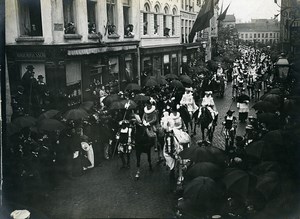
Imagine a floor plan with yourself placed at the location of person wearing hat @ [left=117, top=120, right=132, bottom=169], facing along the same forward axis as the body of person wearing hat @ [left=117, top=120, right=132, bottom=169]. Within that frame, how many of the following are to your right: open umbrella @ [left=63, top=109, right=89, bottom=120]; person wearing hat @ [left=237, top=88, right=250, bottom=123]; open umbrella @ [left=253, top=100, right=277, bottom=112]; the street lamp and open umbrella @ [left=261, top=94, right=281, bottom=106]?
1

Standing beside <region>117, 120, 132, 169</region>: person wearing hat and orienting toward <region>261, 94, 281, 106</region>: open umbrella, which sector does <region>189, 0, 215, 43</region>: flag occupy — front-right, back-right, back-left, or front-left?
front-left

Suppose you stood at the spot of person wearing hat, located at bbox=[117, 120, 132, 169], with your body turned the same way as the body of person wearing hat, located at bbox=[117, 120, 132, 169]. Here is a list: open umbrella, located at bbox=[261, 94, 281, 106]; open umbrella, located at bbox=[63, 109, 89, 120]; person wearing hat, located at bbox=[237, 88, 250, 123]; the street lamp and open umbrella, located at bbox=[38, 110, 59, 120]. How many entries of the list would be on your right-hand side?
2

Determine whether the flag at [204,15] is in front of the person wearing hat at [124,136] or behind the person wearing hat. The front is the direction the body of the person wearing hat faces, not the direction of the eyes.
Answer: behind

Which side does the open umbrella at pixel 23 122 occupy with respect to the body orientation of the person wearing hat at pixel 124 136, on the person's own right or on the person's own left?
on the person's own right

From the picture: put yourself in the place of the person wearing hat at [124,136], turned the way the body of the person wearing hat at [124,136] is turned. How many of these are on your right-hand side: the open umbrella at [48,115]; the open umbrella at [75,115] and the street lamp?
2

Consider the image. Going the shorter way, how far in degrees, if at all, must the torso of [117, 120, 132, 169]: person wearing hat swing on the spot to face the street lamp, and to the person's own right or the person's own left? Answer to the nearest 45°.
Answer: approximately 90° to the person's own left

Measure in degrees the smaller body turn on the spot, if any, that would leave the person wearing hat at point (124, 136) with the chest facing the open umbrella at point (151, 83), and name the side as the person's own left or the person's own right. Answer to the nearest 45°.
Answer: approximately 180°

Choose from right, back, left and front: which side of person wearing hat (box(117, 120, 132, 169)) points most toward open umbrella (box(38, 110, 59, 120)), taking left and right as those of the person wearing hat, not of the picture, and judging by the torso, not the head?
right

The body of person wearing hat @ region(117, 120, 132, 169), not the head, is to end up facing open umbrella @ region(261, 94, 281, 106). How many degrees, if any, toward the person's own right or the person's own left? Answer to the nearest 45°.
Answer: approximately 135° to the person's own left

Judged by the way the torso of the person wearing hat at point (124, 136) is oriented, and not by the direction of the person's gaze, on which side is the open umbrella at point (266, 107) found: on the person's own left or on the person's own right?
on the person's own left

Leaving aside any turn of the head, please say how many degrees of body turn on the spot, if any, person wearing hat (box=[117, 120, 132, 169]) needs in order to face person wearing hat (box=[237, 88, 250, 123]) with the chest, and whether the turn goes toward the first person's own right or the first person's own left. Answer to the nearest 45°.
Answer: approximately 135° to the first person's own left

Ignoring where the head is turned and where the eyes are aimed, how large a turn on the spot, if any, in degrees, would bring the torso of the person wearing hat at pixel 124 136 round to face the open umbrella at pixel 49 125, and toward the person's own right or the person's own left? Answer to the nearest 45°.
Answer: approximately 90° to the person's own right

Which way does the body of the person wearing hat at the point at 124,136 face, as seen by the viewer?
toward the camera

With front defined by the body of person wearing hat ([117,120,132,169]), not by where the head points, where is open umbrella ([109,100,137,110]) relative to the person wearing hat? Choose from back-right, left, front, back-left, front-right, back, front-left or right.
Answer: back
